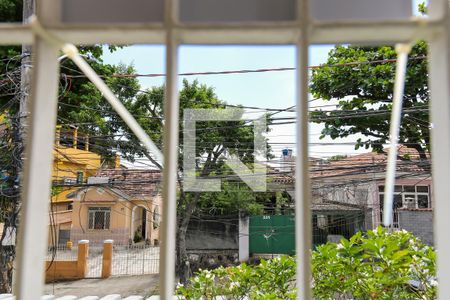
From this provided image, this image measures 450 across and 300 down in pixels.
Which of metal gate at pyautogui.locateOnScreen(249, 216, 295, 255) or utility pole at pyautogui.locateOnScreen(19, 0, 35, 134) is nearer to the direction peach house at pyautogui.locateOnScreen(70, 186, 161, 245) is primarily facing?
the utility pole

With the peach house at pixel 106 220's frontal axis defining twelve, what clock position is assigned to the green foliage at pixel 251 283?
The green foliage is roughly at 12 o'clock from the peach house.

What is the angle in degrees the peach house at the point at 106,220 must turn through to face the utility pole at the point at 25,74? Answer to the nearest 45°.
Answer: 0° — it already faces it

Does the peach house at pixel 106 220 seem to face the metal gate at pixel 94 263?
yes

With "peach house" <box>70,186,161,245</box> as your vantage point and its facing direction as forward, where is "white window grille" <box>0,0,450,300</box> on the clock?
The white window grille is roughly at 12 o'clock from the peach house.

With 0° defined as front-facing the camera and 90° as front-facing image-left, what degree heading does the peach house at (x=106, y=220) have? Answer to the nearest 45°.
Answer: approximately 0°
